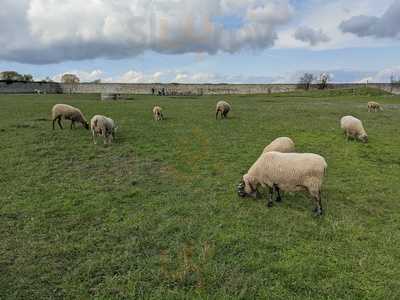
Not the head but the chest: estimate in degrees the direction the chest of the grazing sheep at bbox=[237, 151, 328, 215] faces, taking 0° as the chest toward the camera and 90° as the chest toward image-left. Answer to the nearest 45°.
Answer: approximately 90°

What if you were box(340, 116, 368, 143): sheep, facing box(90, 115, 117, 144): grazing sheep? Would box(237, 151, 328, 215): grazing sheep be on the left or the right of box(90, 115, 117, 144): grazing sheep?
left

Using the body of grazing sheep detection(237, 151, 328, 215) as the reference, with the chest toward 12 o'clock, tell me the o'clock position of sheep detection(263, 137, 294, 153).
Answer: The sheep is roughly at 3 o'clock from the grazing sheep.

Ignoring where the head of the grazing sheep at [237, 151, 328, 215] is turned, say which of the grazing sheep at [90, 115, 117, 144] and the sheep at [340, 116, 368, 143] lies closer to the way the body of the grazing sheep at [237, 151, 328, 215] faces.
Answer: the grazing sheep
